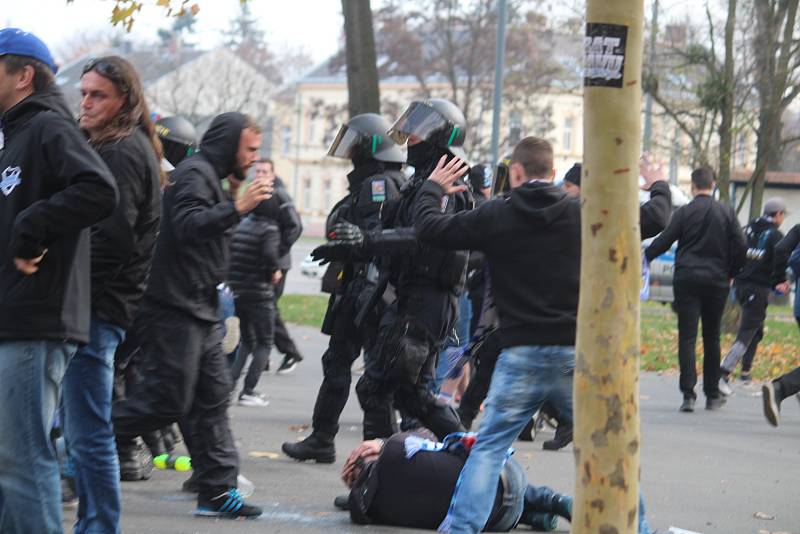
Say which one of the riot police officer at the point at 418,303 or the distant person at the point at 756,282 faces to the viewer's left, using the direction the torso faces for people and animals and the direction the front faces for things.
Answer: the riot police officer

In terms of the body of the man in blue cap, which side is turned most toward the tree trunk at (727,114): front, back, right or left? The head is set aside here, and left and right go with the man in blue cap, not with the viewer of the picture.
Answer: back

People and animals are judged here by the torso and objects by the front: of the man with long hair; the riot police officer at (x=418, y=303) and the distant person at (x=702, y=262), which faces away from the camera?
the distant person

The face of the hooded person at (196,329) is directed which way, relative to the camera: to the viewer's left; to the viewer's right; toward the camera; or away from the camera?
to the viewer's right

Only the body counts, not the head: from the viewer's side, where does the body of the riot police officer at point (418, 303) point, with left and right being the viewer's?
facing to the left of the viewer

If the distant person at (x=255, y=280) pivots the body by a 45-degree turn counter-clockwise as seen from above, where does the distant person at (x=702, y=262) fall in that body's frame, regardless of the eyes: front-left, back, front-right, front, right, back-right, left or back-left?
right

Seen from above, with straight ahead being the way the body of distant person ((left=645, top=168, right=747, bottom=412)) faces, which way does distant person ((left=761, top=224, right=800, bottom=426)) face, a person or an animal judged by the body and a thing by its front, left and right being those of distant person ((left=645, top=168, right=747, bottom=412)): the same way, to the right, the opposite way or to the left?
to the right

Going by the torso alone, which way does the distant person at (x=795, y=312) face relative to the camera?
to the viewer's right

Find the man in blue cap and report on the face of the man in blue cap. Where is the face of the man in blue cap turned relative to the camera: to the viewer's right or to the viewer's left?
to the viewer's left

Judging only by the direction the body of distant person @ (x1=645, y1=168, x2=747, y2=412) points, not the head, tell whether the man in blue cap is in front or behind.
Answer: behind

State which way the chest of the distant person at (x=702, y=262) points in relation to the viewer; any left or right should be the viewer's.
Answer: facing away from the viewer
